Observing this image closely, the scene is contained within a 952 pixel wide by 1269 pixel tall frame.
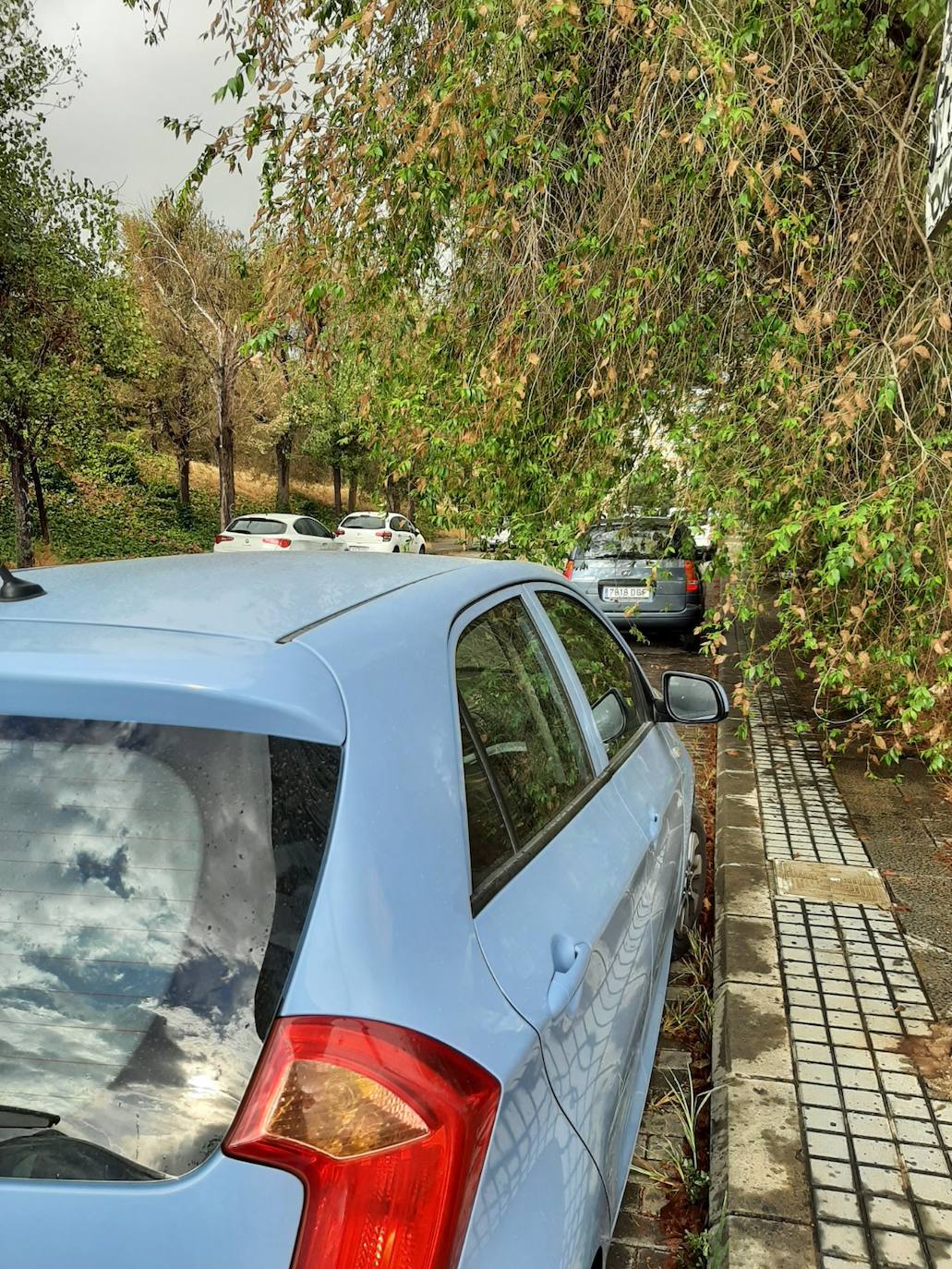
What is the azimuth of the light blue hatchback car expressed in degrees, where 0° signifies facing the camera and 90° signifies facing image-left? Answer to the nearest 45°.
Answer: approximately 225°

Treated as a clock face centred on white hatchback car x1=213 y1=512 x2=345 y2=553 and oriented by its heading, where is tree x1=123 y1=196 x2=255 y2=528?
The tree is roughly at 10 o'clock from the white hatchback car.

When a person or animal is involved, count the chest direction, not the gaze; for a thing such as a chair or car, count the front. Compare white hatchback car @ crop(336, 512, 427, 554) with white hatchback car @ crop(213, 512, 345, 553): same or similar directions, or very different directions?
same or similar directions

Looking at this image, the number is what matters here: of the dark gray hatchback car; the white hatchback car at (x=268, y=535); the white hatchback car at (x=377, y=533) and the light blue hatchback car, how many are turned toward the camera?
0

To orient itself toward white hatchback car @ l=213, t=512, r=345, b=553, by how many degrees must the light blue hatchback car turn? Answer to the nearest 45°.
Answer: approximately 45° to its left

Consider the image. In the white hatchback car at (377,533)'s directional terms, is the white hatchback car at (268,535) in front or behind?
behind

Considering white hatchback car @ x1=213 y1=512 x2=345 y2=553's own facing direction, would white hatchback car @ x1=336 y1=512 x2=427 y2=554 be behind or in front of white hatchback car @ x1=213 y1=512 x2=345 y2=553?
in front

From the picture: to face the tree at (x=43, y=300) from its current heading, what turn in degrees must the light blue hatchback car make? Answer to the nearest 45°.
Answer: approximately 45° to its left

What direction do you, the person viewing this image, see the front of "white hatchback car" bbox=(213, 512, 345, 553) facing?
facing away from the viewer and to the right of the viewer

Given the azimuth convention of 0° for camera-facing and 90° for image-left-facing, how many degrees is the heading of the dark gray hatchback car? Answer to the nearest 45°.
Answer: approximately 180°

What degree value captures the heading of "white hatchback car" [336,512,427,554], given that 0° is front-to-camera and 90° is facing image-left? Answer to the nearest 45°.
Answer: approximately 225°

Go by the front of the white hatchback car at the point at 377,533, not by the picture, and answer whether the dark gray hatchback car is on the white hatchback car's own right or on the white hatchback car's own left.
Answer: on the white hatchback car's own right

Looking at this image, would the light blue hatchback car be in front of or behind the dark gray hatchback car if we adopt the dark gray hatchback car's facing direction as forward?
behind

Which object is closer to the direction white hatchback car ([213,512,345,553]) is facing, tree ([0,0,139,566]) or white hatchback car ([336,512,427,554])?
the white hatchback car
